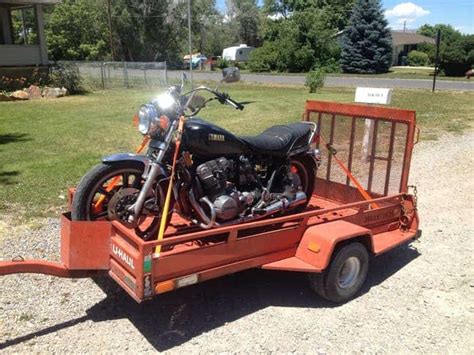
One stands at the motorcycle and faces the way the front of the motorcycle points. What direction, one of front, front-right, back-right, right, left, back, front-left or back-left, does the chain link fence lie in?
back-right

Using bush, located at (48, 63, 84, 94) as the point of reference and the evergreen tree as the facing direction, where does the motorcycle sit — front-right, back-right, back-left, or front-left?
back-right

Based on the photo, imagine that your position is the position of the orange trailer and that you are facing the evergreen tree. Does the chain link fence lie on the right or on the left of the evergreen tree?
left

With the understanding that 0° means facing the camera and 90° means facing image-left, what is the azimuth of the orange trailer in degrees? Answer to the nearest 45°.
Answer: approximately 45°

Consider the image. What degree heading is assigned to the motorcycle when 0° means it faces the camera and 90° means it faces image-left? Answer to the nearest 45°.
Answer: approximately 45°

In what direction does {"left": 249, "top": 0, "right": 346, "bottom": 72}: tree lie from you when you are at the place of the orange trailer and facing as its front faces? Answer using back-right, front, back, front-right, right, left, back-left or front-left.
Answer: back-right
